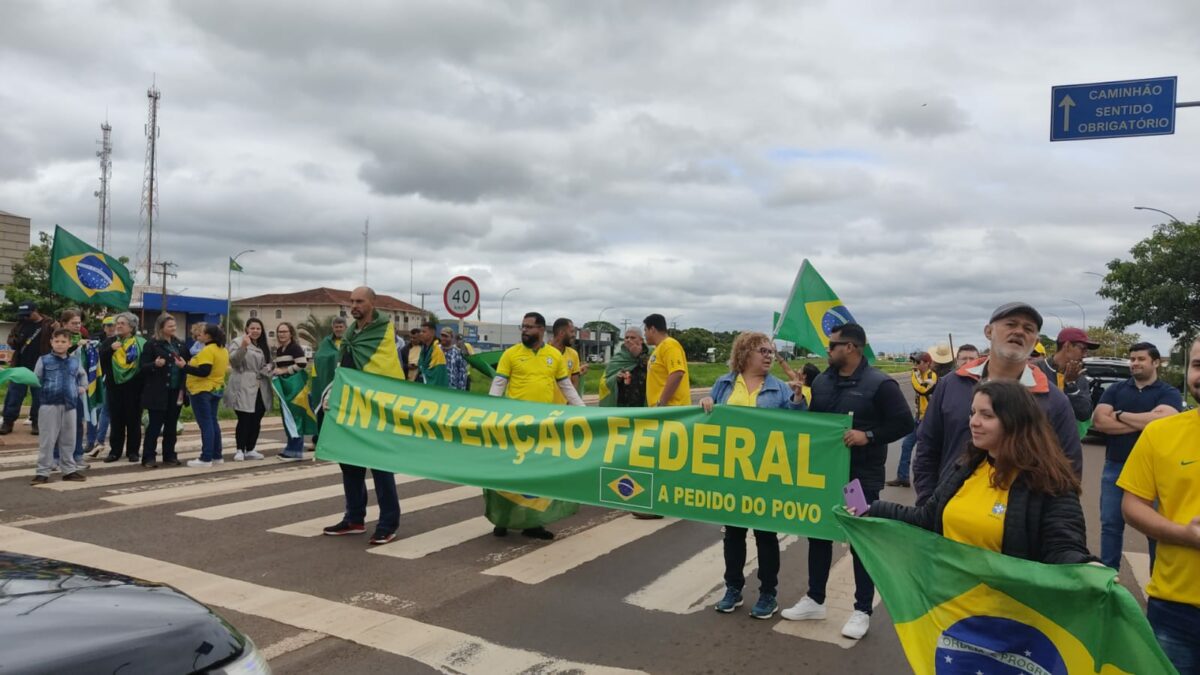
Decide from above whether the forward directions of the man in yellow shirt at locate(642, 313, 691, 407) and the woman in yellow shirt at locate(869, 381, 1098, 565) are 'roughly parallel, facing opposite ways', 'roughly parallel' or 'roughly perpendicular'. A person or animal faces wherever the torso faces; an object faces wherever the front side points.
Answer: roughly parallel

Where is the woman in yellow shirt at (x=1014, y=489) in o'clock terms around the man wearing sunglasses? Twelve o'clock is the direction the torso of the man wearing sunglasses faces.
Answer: The woman in yellow shirt is roughly at 10 o'clock from the man wearing sunglasses.

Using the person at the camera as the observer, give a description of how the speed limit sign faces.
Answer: facing the viewer

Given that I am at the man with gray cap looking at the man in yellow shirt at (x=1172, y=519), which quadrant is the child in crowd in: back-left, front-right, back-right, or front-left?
back-right

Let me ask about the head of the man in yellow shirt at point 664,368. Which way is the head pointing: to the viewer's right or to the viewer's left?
to the viewer's left

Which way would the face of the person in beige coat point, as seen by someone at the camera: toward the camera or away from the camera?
toward the camera

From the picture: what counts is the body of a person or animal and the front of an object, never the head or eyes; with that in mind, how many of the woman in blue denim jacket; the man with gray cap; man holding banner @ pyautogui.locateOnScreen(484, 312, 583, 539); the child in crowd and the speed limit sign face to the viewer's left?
0

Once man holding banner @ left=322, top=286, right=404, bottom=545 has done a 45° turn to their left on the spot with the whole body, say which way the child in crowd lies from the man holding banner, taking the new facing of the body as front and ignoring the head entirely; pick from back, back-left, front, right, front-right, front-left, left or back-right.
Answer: back-right

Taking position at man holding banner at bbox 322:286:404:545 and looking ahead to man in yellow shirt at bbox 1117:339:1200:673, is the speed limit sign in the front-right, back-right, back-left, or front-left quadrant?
back-left

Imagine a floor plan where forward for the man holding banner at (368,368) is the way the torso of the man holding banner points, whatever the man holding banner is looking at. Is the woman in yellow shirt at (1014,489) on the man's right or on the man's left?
on the man's left

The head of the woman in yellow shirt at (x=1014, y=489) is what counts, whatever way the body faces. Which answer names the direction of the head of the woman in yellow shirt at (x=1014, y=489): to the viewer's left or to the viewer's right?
to the viewer's left

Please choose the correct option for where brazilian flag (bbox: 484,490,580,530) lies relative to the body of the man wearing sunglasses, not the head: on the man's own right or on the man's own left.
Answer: on the man's own right

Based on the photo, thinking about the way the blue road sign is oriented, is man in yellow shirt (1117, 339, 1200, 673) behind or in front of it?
in front

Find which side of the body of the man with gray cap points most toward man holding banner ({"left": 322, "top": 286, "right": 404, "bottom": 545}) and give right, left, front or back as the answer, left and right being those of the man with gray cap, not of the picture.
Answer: right
